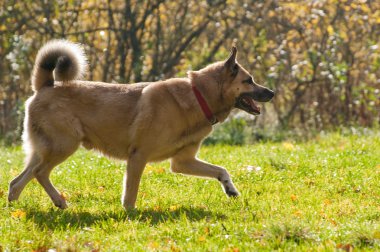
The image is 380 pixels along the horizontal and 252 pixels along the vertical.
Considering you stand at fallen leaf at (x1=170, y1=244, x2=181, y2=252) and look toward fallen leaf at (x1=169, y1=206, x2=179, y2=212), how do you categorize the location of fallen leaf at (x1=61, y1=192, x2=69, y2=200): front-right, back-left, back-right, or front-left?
front-left

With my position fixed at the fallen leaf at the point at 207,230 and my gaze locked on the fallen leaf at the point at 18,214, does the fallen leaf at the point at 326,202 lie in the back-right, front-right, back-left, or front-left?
back-right

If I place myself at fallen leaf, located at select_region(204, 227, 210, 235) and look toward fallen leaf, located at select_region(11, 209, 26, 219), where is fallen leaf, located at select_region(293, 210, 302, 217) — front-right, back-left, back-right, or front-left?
back-right

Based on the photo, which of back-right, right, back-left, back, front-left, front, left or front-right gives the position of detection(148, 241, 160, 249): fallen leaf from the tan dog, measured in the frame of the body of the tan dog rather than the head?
right

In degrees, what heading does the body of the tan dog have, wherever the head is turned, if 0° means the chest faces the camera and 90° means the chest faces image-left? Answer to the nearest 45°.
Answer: approximately 270°

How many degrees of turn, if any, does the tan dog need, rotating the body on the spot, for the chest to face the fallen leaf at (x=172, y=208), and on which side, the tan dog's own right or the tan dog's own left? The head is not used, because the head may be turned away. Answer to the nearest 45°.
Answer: approximately 45° to the tan dog's own right

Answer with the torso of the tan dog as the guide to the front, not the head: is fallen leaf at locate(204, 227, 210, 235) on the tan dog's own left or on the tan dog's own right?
on the tan dog's own right

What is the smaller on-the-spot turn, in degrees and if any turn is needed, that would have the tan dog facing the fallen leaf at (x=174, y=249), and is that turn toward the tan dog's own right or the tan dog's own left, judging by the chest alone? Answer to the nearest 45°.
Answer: approximately 90° to the tan dog's own right

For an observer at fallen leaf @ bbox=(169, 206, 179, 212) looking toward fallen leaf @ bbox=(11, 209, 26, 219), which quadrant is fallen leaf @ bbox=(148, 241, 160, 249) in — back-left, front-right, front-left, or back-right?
front-left

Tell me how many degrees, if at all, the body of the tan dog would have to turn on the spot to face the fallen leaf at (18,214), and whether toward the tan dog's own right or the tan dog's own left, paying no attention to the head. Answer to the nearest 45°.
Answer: approximately 135° to the tan dog's own right

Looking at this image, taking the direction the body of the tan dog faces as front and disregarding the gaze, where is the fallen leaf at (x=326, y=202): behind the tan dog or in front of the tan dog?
in front
